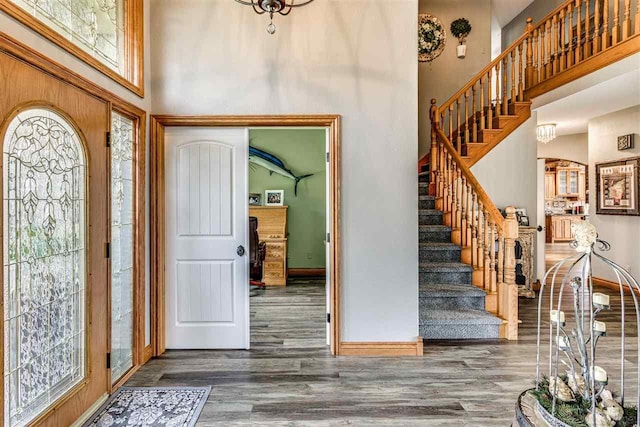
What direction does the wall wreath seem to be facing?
toward the camera

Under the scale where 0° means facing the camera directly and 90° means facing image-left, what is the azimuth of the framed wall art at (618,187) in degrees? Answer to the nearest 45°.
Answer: approximately 45°

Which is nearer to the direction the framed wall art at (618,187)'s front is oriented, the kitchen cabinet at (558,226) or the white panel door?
the white panel door

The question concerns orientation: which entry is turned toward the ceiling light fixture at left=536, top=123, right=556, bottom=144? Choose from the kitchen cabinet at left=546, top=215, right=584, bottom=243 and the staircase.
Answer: the kitchen cabinet

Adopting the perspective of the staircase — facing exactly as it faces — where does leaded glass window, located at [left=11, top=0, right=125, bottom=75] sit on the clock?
The leaded glass window is roughly at 1 o'clock from the staircase.

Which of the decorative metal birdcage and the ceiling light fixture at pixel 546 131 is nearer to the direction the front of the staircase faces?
the decorative metal birdcage

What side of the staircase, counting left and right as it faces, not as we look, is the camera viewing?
front

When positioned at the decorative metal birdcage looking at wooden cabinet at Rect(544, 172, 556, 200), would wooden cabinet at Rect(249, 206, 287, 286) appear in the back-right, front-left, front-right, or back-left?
front-left

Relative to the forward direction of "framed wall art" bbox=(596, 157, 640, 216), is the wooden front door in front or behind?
in front

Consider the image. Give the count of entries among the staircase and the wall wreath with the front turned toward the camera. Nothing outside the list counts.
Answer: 2

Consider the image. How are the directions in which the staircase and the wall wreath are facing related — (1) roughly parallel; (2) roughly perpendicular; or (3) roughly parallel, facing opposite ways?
roughly parallel

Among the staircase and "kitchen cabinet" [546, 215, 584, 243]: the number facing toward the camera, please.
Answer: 2

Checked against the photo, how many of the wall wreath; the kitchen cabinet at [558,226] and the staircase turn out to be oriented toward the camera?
3

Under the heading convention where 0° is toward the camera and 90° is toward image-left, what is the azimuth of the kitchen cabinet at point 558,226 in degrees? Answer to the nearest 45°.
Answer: approximately 0°

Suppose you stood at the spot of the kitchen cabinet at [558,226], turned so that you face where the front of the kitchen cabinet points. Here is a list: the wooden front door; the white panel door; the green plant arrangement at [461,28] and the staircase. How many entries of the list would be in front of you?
4

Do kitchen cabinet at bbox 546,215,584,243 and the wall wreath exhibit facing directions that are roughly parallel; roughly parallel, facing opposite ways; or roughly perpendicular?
roughly parallel
